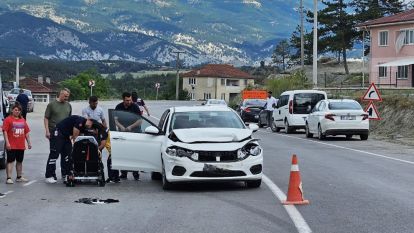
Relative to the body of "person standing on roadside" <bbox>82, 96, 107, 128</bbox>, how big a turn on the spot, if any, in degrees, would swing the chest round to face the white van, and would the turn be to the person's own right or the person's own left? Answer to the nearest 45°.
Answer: approximately 135° to the person's own left

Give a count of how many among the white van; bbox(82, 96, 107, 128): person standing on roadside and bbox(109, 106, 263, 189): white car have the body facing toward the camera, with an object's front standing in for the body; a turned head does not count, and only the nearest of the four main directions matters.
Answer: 2

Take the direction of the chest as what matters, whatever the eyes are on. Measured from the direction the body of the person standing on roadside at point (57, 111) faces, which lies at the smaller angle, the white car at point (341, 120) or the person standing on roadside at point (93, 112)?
the person standing on roadside

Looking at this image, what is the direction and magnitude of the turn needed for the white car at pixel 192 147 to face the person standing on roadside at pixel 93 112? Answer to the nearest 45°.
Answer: approximately 135° to its right

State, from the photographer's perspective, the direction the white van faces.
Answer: facing away from the viewer and to the left of the viewer

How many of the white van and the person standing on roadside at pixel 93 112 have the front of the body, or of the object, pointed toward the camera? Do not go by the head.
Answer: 1

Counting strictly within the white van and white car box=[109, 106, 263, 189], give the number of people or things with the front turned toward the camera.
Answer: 1

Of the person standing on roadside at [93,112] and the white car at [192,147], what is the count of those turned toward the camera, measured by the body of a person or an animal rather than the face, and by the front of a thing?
2
